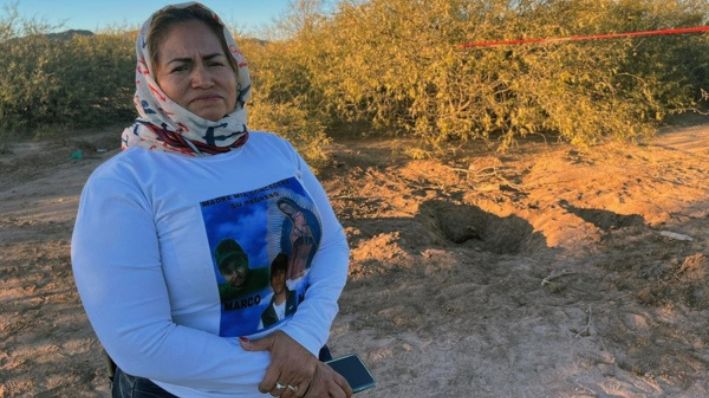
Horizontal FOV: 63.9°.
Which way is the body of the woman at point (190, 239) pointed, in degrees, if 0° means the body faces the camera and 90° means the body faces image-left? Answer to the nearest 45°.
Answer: approximately 315°

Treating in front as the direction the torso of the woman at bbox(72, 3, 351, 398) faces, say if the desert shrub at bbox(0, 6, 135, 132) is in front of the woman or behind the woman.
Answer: behind

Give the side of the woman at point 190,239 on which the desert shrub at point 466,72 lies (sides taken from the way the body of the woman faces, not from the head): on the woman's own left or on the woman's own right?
on the woman's own left
